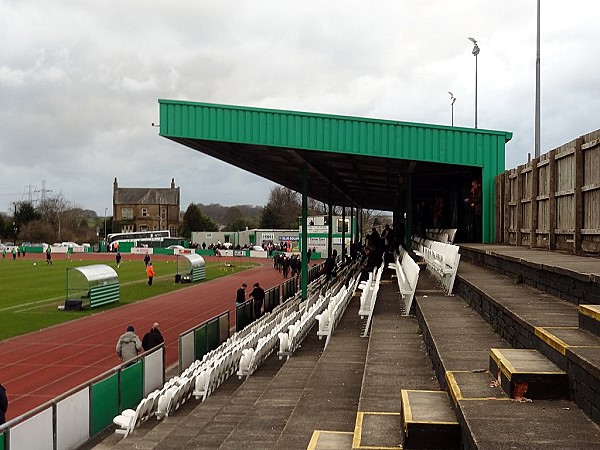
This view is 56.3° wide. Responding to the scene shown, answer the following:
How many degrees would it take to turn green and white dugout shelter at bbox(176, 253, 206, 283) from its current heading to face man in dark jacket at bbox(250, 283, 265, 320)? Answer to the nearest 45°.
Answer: approximately 135° to its left

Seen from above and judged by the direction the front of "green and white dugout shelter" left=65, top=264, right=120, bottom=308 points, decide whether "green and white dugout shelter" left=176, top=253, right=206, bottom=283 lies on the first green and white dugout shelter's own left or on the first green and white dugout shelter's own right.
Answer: on the first green and white dugout shelter's own right

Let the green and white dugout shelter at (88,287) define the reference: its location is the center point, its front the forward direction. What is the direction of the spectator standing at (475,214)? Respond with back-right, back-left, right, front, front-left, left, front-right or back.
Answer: back

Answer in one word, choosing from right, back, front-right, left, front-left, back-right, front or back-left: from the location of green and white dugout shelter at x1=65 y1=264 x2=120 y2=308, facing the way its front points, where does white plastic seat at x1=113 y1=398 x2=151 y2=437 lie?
back-left

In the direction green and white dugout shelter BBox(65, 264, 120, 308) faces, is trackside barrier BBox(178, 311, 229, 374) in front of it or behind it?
behind

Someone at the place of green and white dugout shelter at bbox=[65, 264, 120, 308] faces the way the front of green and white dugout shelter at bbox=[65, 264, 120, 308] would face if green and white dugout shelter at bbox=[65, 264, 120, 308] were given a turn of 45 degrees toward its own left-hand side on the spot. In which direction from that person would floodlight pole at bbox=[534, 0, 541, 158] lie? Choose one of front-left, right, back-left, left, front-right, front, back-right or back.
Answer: back-left

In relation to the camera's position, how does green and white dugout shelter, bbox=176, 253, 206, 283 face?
facing away from the viewer and to the left of the viewer

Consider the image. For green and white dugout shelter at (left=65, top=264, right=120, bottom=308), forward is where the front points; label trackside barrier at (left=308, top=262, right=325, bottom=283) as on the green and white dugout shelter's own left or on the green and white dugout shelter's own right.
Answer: on the green and white dugout shelter's own right

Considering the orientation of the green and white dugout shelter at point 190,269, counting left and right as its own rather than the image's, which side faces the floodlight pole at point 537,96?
back

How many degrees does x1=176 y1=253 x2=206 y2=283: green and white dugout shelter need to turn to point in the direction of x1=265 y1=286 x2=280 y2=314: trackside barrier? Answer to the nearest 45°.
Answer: approximately 135° to its left

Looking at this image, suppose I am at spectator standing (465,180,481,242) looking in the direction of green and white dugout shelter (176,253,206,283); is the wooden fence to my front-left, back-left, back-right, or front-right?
back-left

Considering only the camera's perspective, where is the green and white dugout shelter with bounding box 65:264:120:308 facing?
facing away from the viewer and to the left of the viewer
